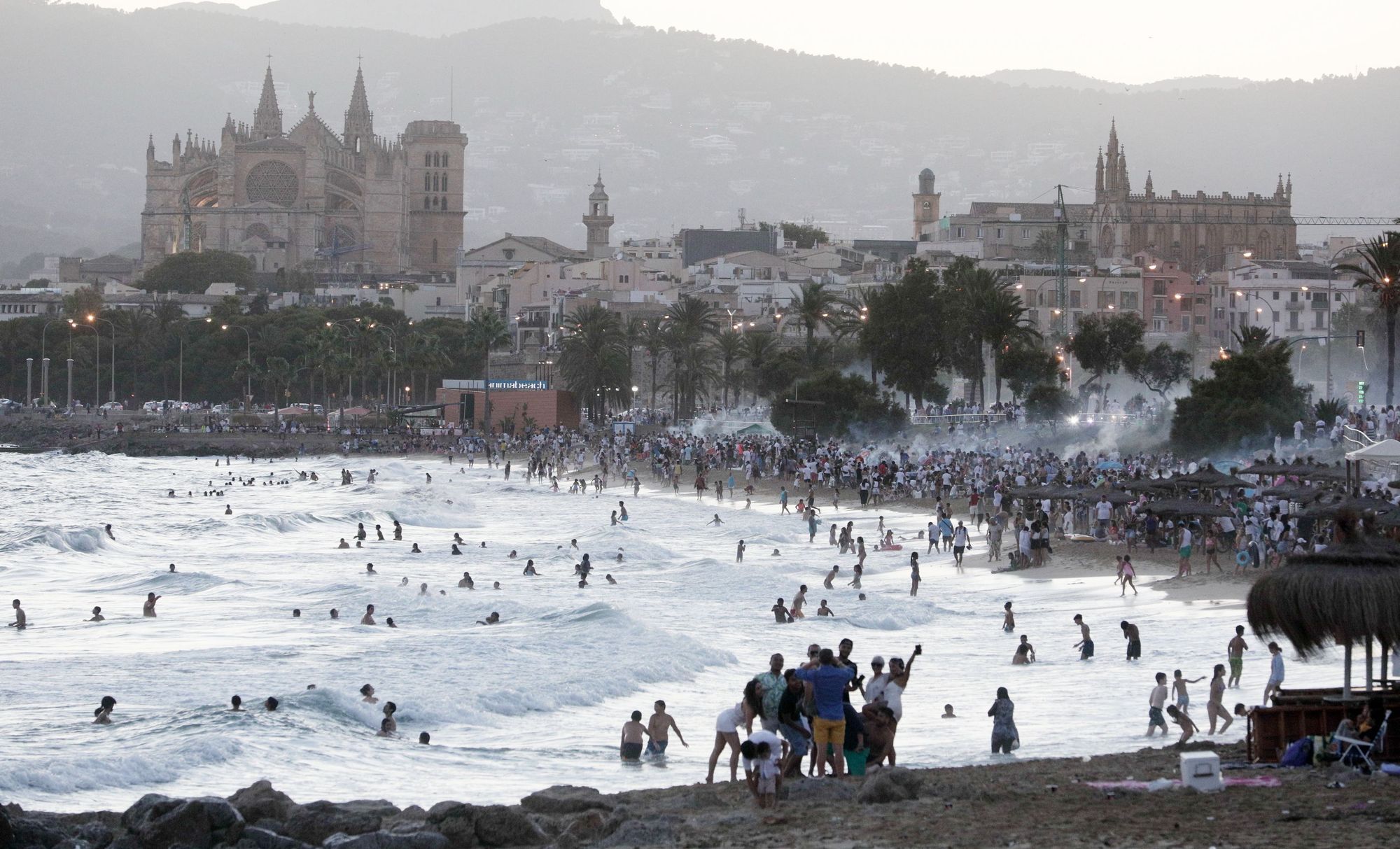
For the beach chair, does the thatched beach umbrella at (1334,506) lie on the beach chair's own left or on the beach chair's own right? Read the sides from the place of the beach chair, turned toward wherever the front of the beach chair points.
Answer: on the beach chair's own right

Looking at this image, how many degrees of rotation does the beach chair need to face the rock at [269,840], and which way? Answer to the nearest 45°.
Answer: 0° — it already faces it

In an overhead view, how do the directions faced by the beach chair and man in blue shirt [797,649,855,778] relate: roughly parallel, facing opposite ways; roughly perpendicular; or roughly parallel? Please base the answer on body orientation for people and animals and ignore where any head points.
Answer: roughly perpendicular

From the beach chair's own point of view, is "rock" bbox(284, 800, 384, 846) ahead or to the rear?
ahead

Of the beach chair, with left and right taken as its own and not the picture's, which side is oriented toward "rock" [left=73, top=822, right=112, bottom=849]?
front

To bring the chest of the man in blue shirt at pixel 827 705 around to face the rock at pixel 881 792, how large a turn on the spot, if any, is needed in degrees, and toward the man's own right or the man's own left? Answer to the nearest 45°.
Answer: approximately 135° to the man's own right

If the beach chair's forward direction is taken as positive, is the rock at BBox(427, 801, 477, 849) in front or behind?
in front

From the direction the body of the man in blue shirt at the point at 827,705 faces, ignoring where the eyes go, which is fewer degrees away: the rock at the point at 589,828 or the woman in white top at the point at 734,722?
the woman in white top

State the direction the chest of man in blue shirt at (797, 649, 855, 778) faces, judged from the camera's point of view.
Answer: away from the camera

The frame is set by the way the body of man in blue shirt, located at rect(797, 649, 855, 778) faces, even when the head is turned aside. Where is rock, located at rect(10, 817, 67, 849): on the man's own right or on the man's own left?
on the man's own left

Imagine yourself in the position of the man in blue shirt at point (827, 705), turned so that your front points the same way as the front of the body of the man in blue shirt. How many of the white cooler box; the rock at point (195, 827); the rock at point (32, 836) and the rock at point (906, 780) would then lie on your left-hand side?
2

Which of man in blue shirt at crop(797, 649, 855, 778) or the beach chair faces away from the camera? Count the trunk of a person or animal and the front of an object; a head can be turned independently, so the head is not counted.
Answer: the man in blue shirt

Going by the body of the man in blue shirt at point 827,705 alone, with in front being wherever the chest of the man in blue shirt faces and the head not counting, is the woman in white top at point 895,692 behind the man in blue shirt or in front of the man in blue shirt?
in front

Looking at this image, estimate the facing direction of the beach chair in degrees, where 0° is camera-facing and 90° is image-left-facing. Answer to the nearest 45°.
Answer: approximately 90°

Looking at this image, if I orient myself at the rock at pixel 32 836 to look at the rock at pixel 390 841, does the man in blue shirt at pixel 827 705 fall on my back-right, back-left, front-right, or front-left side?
front-left

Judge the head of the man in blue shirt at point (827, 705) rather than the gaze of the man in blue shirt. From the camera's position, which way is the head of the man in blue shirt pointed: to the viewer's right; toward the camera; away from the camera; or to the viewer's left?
away from the camera

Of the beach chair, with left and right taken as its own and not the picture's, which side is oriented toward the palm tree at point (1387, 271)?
right
